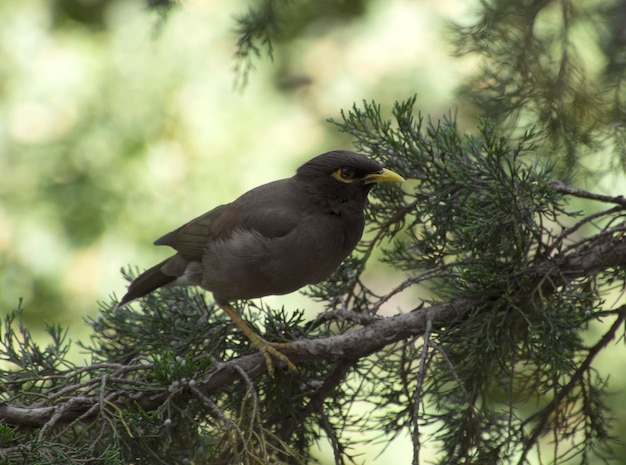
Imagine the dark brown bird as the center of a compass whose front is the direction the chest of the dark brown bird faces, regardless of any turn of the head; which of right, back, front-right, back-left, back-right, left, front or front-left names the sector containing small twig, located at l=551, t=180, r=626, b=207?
front-right

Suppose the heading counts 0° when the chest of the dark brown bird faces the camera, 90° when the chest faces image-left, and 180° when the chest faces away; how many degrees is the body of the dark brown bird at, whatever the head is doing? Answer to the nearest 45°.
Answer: approximately 270°
